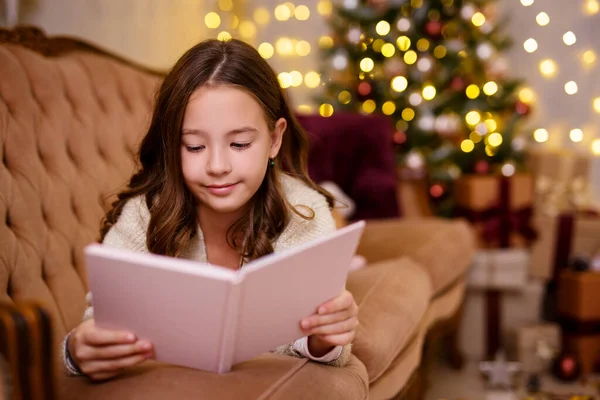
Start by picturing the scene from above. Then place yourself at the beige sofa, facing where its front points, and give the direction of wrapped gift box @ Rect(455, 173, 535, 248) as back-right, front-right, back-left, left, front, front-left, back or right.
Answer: left

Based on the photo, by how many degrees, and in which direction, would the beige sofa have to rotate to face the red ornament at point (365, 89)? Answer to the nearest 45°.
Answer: approximately 90° to its left

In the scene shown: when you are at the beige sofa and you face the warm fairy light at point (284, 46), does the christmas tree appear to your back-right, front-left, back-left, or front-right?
front-right

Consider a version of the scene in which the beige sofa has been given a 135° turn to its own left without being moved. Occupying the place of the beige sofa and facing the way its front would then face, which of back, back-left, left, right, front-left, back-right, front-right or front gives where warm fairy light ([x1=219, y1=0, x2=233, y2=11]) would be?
front

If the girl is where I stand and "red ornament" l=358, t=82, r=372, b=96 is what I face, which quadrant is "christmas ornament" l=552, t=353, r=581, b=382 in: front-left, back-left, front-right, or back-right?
front-right

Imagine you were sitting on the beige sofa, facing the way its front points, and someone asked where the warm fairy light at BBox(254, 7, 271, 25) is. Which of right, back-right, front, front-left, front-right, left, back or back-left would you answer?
back-left

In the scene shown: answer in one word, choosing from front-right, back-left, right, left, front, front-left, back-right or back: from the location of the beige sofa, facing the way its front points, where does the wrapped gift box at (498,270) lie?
left

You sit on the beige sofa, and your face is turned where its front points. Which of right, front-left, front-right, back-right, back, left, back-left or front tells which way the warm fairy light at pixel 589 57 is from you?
left

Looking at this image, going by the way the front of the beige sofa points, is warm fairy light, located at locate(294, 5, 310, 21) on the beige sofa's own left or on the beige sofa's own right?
on the beige sofa's own left

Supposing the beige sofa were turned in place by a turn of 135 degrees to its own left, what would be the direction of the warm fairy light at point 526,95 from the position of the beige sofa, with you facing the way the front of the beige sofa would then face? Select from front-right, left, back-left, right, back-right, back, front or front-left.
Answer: front-right

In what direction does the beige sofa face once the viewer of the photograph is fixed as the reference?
facing the viewer and to the right of the viewer

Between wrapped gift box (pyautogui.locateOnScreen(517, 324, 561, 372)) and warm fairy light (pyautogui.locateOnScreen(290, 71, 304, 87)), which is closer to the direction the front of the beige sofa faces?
the wrapped gift box

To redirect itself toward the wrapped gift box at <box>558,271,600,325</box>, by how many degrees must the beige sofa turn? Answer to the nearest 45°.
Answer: approximately 90° to its left

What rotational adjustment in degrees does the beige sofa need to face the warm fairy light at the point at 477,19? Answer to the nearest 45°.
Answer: approximately 90° to its left

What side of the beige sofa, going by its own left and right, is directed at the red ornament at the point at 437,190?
left

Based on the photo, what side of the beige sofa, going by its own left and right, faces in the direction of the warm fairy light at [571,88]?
left

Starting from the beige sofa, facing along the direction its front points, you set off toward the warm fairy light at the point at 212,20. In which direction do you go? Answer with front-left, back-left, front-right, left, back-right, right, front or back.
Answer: back-left

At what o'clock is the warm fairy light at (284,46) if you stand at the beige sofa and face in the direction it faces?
The warm fairy light is roughly at 8 o'clock from the beige sofa.
